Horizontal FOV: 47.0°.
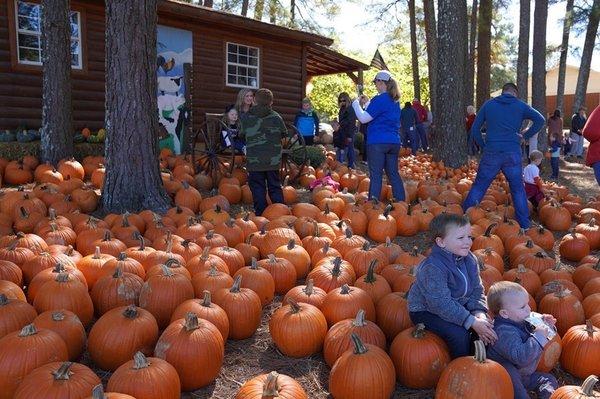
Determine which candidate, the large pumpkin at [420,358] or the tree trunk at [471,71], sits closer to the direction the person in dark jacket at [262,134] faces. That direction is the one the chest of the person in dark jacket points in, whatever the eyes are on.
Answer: the tree trunk

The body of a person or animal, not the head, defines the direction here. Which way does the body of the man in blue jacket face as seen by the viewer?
away from the camera

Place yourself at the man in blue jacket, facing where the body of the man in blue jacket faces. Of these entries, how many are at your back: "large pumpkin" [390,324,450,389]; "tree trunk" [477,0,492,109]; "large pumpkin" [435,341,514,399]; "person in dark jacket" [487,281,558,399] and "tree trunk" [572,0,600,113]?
3

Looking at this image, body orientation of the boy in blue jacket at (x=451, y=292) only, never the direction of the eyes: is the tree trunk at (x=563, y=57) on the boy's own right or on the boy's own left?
on the boy's own left

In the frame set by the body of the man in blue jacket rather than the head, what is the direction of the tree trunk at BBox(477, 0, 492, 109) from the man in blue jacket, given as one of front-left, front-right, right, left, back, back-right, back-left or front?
front

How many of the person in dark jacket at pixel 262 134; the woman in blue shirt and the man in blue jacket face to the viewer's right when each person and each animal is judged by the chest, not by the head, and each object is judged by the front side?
0

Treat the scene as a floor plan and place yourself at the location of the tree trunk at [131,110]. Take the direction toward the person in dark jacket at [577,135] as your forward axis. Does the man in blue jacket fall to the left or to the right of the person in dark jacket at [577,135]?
right

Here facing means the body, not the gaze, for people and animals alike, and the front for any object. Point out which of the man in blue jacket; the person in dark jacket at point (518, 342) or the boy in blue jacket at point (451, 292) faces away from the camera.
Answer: the man in blue jacket

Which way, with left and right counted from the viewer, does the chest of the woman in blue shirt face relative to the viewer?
facing away from the viewer and to the left of the viewer

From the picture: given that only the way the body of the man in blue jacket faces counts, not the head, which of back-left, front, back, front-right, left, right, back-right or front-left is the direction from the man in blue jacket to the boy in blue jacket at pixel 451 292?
back

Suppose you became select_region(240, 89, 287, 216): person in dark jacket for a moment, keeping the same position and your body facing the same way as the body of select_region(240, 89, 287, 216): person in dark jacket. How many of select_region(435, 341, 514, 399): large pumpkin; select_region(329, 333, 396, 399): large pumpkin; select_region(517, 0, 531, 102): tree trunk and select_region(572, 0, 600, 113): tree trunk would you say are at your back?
2

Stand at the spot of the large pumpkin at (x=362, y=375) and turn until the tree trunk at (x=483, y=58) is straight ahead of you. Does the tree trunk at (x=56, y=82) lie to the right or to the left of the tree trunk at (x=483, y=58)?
left

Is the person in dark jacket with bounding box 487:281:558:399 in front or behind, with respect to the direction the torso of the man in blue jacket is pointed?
behind

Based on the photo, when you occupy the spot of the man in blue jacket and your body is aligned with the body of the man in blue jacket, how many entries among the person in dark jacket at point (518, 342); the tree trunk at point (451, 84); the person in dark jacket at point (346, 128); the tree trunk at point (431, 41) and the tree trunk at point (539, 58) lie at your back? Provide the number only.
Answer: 1

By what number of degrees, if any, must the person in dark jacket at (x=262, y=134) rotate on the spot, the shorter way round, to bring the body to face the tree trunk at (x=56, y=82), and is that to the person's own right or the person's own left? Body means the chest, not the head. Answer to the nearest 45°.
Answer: approximately 45° to the person's own left

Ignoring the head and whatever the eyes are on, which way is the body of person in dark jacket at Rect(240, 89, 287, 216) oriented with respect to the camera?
away from the camera
